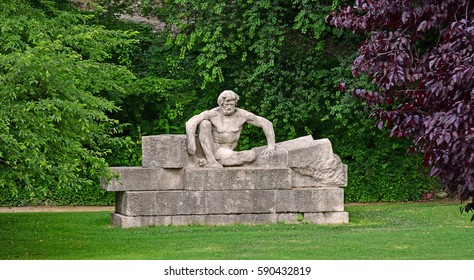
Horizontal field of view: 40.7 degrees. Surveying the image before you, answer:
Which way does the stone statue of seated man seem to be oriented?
toward the camera
